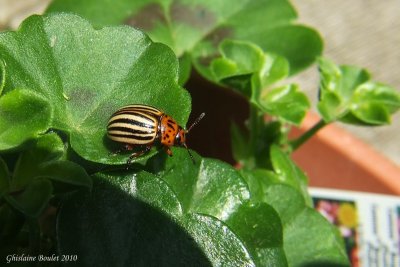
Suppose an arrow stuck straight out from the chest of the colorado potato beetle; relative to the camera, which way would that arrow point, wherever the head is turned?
to the viewer's right

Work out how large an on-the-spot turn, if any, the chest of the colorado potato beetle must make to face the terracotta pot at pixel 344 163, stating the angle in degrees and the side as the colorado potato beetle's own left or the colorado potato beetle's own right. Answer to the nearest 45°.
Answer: approximately 45° to the colorado potato beetle's own left
